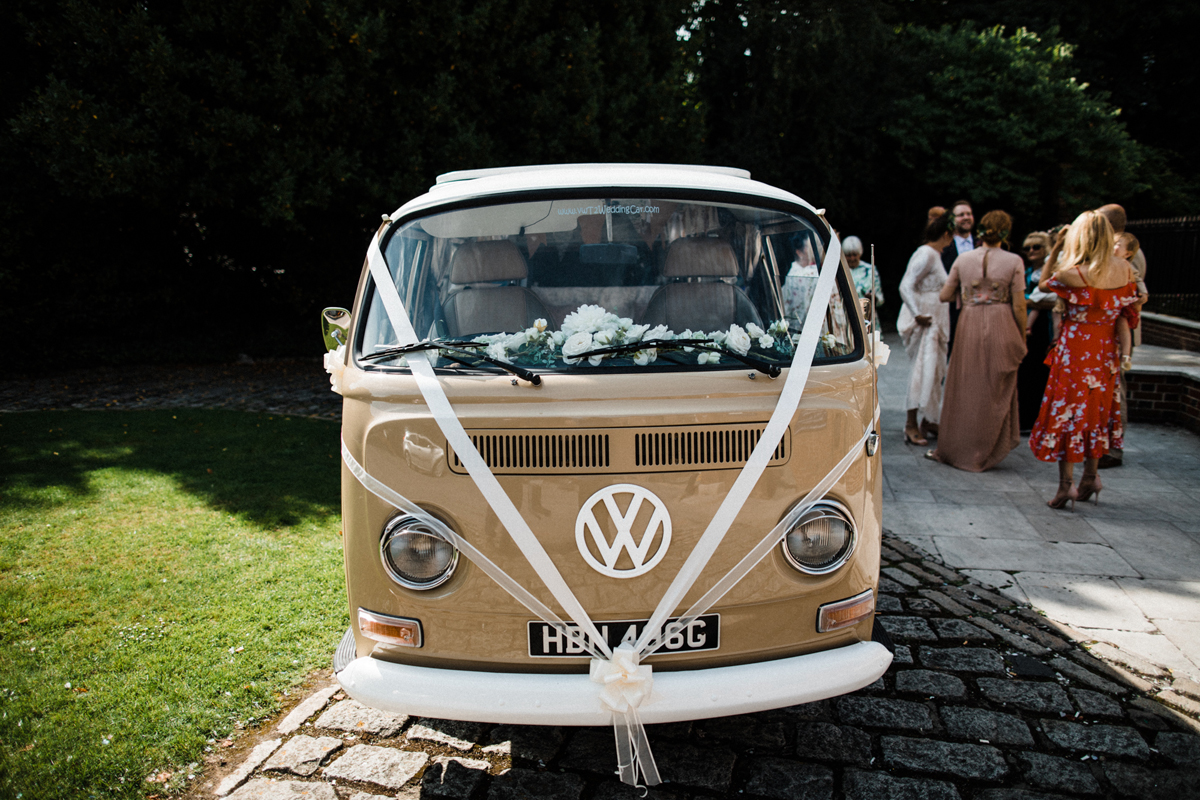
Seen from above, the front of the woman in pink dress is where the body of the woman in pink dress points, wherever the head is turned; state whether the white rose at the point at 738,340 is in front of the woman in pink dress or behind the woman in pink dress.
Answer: behind

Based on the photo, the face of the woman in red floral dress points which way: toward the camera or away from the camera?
away from the camera

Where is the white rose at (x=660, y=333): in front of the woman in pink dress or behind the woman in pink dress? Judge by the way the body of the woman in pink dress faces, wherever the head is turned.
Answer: behind

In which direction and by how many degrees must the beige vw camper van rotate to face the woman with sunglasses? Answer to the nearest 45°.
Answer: approximately 135° to its left

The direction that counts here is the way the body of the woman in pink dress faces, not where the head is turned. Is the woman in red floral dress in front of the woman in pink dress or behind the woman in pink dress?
behind

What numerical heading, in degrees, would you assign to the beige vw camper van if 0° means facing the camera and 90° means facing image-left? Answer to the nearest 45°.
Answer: approximately 0°

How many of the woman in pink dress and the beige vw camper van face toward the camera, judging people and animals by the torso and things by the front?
1

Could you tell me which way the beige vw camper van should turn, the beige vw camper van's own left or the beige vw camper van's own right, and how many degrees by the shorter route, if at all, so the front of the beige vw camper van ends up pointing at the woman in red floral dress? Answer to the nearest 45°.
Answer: approximately 135° to the beige vw camper van's own left

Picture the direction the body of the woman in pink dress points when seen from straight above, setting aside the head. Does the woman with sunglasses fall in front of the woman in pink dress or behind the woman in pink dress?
in front

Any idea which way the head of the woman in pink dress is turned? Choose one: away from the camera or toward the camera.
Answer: away from the camera

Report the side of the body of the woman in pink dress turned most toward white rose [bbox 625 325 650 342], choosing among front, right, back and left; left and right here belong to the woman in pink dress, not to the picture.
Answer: back

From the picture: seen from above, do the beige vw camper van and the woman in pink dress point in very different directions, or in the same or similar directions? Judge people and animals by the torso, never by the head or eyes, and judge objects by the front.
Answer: very different directions

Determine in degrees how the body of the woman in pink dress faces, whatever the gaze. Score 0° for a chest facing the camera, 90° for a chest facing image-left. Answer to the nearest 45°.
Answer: approximately 180°

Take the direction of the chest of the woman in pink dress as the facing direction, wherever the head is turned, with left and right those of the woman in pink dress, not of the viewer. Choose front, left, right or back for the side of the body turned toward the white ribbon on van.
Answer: back
